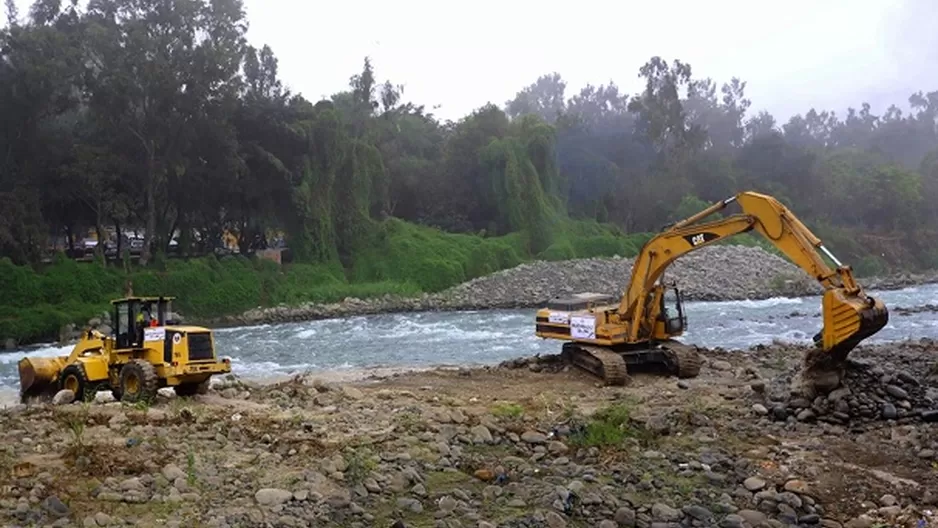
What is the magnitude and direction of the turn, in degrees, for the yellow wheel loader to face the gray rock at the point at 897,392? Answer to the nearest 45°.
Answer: approximately 180°

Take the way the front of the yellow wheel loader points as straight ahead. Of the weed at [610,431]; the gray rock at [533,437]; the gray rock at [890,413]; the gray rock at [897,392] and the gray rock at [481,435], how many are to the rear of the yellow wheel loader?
5

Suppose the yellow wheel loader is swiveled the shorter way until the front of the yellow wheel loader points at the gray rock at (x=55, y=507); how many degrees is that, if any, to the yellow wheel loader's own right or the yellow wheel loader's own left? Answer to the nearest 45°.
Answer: approximately 135° to the yellow wheel loader's own left

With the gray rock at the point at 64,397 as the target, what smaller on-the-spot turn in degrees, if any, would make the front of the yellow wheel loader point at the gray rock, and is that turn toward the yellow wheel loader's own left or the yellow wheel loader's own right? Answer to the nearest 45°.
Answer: approximately 45° to the yellow wheel loader's own left

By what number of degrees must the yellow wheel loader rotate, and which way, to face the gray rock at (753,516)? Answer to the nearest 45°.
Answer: approximately 180°

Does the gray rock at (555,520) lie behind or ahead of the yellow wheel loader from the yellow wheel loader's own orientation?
behind

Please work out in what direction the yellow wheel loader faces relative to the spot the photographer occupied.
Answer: facing away from the viewer and to the left of the viewer

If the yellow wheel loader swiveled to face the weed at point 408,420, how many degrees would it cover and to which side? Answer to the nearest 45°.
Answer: approximately 180°

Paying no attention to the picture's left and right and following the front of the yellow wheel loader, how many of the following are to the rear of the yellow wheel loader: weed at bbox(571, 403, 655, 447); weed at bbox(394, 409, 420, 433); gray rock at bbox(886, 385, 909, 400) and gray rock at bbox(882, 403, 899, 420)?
4

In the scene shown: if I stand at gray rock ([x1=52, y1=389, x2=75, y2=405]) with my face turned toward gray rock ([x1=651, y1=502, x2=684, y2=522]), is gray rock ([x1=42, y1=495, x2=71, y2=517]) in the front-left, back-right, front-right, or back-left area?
front-right

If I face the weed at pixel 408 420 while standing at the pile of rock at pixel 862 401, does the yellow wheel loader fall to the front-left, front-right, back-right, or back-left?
front-right

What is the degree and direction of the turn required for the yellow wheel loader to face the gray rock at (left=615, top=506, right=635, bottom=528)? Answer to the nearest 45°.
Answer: approximately 180°

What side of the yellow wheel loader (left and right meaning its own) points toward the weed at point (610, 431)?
back

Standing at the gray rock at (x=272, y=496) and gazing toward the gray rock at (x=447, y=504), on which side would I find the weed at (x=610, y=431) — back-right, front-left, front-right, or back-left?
front-left

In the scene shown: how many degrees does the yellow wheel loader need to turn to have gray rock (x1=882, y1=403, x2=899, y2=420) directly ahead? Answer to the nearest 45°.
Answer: approximately 180°

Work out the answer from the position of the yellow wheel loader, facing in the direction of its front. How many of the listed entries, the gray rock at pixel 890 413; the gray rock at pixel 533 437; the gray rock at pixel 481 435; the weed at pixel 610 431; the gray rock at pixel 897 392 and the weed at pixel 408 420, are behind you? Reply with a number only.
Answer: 6
